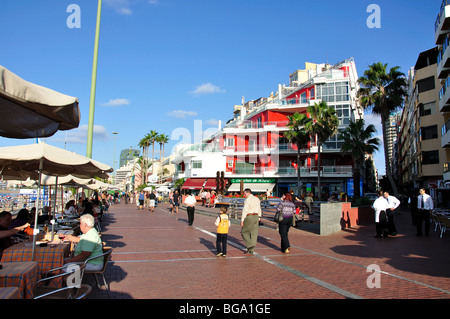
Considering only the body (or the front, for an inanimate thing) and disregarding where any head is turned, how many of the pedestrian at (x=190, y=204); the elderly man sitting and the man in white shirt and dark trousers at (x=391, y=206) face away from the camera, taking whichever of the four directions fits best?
1

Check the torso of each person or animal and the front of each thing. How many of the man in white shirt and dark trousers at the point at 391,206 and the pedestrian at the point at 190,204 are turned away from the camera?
1

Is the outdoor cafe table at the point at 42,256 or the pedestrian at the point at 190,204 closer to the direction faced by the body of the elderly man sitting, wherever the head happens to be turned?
the outdoor cafe table

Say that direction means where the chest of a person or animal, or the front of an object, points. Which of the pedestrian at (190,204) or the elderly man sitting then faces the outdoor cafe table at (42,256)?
the elderly man sitting

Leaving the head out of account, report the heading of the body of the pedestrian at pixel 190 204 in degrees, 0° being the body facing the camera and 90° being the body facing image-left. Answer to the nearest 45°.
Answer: approximately 180°

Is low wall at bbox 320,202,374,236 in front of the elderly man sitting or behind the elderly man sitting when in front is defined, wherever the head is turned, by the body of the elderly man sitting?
behind

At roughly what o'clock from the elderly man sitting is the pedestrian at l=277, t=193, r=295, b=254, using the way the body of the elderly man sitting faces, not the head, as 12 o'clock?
The pedestrian is roughly at 5 o'clock from the elderly man sitting.

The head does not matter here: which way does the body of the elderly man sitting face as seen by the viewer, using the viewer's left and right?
facing to the left of the viewer

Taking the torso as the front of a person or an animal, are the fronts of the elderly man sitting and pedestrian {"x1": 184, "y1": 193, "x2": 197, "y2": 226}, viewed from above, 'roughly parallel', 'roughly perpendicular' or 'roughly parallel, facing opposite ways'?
roughly perpendicular

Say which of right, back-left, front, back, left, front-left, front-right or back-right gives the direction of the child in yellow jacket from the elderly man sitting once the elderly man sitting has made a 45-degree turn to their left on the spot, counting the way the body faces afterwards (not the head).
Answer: back
